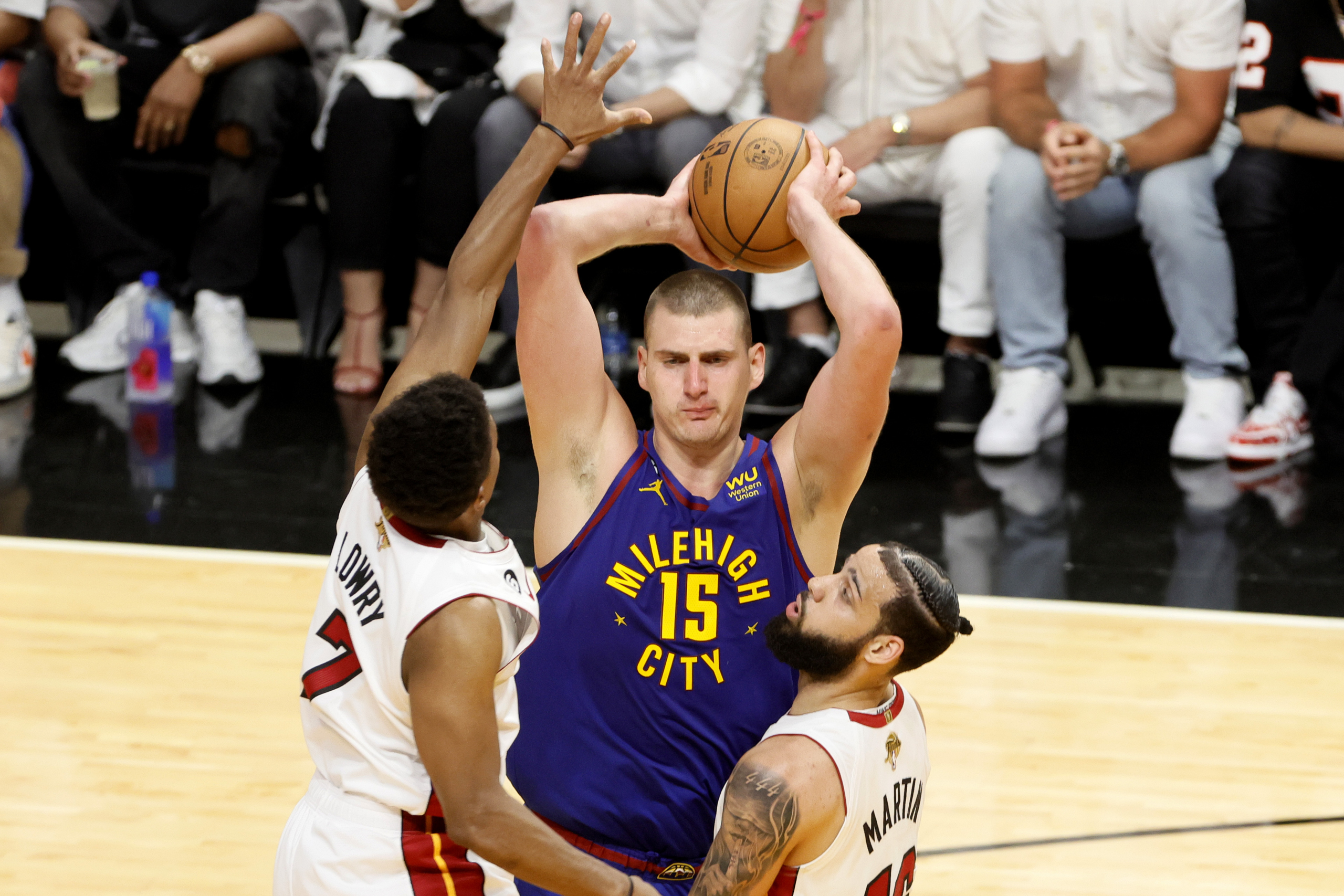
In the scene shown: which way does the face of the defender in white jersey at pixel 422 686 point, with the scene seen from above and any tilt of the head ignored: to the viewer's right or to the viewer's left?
to the viewer's right

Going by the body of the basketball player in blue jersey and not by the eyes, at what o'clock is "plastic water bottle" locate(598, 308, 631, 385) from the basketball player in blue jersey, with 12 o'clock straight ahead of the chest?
The plastic water bottle is roughly at 6 o'clock from the basketball player in blue jersey.

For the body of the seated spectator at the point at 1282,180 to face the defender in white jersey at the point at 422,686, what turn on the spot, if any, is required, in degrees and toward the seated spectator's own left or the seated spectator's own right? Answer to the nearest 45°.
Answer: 0° — they already face them

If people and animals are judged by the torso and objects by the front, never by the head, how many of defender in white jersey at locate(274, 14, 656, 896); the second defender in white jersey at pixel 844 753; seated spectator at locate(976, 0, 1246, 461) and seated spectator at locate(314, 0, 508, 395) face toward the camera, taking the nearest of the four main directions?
2

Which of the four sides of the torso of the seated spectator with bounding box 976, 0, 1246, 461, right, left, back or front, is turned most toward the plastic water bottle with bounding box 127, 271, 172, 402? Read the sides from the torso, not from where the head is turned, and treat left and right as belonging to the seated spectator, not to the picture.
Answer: right

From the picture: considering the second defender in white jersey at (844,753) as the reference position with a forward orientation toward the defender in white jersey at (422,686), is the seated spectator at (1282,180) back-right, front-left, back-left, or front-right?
back-right

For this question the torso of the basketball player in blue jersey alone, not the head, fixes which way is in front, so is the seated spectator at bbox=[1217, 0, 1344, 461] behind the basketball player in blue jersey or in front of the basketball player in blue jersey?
behind

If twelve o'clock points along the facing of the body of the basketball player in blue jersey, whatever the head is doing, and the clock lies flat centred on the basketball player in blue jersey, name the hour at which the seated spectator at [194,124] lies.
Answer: The seated spectator is roughly at 5 o'clock from the basketball player in blue jersey.

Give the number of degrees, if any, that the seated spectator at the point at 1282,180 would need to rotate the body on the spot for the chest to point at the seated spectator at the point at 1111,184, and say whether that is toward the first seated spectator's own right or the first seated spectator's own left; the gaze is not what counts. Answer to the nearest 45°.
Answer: approximately 90° to the first seated spectator's own right

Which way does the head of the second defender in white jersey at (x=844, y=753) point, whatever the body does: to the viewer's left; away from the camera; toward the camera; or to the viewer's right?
to the viewer's left
